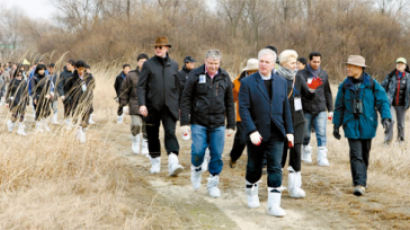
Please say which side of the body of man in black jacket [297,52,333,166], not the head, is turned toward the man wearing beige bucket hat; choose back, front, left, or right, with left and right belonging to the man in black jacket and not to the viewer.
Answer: front

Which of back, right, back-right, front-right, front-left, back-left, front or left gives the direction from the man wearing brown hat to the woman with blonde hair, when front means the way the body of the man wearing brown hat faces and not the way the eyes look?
front-left

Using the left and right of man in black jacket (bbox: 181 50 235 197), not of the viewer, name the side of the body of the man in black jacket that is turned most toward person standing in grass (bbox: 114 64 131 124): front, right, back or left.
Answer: back

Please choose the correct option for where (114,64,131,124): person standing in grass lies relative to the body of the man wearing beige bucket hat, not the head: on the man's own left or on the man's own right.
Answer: on the man's own right

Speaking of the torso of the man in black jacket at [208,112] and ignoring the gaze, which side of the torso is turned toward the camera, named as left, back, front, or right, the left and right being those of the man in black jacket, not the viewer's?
front

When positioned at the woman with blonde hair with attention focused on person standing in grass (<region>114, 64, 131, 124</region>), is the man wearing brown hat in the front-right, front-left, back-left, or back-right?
front-left

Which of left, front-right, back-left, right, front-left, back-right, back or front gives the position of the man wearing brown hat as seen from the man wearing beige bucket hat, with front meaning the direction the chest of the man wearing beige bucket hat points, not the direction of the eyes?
right

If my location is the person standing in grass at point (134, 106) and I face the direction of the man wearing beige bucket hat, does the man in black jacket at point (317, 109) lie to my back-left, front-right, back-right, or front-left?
front-left

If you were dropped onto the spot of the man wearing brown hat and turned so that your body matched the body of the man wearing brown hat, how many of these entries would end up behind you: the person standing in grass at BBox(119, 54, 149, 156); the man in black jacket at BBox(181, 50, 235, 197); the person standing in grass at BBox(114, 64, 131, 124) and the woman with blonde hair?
2

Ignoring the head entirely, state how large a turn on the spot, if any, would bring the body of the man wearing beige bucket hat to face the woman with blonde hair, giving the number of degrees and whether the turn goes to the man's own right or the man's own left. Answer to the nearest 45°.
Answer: approximately 45° to the man's own right

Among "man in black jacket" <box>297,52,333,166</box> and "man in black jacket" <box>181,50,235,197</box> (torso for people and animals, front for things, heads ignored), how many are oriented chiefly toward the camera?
2

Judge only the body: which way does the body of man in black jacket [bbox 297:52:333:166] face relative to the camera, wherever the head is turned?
toward the camera

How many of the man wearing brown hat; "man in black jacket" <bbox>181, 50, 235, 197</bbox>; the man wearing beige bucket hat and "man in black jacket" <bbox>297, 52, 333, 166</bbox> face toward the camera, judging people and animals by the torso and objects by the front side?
4

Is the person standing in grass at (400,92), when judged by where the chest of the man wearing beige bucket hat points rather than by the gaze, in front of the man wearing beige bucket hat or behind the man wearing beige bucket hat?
behind

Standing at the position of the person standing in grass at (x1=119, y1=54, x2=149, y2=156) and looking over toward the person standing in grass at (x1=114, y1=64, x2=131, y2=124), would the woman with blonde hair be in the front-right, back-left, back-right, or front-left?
back-right
